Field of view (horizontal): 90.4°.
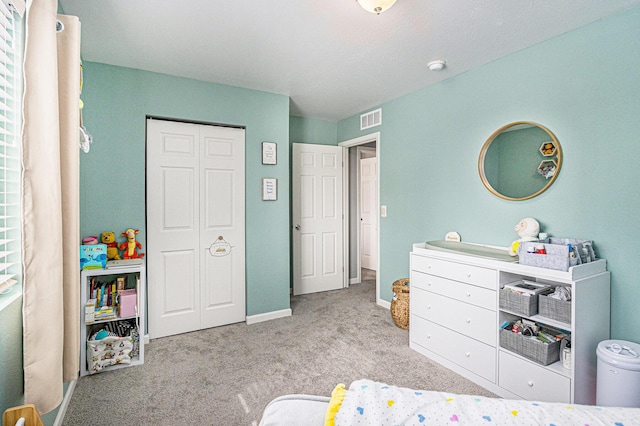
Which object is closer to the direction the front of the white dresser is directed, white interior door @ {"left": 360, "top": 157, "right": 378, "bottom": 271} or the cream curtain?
the cream curtain

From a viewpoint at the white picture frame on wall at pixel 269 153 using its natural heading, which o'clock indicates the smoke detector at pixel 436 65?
The smoke detector is roughly at 10 o'clock from the white picture frame on wall.

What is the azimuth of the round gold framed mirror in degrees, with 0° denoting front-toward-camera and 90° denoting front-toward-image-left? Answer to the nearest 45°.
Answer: approximately 45°

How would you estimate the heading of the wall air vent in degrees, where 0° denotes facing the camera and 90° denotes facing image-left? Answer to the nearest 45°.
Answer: approximately 45°

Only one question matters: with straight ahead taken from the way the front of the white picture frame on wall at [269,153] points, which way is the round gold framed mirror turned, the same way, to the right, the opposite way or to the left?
to the right

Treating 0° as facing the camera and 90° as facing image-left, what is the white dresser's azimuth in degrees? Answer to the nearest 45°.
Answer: approximately 45°

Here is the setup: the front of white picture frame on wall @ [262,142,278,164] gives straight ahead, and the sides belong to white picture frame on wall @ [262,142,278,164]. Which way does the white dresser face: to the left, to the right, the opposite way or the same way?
to the right

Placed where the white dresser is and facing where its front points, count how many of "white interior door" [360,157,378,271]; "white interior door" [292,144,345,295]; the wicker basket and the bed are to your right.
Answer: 3

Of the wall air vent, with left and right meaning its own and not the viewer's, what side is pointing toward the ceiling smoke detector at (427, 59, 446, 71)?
left

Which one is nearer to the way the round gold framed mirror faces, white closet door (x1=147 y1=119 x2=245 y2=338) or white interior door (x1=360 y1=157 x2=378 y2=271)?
the white closet door

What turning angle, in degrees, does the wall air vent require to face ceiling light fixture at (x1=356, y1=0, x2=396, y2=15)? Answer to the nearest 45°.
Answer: approximately 45° to its left

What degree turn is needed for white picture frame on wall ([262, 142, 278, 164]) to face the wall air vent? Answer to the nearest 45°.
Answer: approximately 90° to its left

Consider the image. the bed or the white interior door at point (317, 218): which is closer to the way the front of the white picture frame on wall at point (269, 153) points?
the bed

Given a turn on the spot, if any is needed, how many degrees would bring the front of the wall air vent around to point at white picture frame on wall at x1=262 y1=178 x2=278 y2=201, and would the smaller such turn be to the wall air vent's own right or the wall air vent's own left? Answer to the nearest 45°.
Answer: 0° — it already faces it

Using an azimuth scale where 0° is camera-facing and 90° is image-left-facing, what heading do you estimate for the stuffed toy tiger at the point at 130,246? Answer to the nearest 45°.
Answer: approximately 0°
